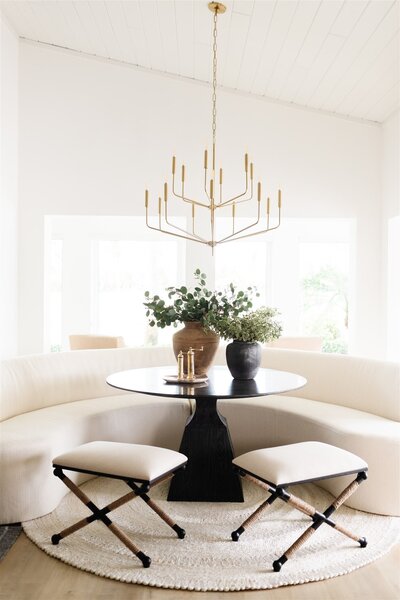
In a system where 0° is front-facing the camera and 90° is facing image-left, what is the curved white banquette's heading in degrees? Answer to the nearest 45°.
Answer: approximately 0°

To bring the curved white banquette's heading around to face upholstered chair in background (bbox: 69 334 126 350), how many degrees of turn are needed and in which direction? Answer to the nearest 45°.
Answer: approximately 135° to its right

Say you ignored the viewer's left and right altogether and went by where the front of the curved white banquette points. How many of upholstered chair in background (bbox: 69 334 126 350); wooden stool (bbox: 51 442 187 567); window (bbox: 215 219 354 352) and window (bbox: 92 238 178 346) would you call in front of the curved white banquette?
1

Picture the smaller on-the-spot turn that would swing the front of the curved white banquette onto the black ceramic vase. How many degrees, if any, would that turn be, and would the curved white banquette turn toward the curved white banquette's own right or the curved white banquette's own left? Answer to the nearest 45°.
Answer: approximately 45° to the curved white banquette's own left

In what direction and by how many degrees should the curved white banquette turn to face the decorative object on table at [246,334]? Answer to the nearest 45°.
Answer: approximately 45° to its left

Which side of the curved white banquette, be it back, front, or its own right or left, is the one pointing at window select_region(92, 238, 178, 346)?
back

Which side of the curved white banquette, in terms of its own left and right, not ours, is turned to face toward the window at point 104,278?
back

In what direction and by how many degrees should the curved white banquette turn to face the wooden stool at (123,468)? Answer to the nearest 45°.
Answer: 0° — it already faces it
